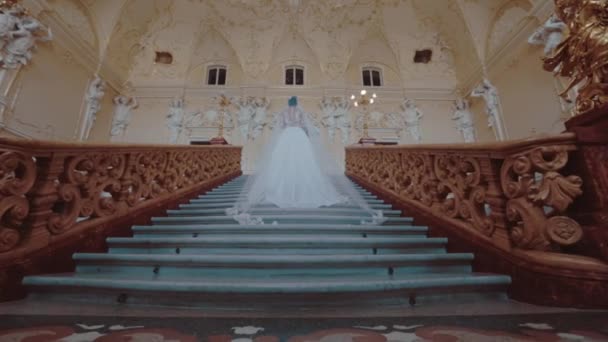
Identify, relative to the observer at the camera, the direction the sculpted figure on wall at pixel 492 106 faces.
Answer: facing to the left of the viewer

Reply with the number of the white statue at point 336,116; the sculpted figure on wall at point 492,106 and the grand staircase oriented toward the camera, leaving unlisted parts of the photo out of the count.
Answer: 2

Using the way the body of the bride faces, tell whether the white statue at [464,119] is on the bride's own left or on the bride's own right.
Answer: on the bride's own right

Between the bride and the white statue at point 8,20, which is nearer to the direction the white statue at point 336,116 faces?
the bride

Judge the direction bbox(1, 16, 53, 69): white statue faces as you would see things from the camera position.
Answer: facing to the right of the viewer

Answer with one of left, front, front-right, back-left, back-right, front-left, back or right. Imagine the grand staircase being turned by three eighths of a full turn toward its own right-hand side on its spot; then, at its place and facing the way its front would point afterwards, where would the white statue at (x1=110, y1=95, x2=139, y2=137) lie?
front

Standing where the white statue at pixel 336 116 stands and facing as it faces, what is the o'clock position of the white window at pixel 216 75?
The white window is roughly at 3 o'clock from the white statue.

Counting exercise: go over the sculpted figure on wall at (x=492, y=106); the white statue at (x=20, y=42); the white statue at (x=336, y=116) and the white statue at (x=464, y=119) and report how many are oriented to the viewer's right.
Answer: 1

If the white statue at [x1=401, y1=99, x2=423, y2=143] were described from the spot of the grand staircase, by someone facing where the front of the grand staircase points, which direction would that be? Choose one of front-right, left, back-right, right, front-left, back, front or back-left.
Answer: back-left

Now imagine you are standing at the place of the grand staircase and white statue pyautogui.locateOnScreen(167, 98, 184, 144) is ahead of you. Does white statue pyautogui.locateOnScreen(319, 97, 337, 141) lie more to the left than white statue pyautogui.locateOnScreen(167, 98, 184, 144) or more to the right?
right

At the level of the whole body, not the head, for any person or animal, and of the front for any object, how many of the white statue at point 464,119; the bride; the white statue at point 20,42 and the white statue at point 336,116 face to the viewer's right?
1

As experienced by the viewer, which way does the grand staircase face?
facing the viewer

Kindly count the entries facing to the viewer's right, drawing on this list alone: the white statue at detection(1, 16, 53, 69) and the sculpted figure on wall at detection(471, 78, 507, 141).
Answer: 1

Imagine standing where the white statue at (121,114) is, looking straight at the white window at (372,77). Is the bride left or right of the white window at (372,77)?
right
